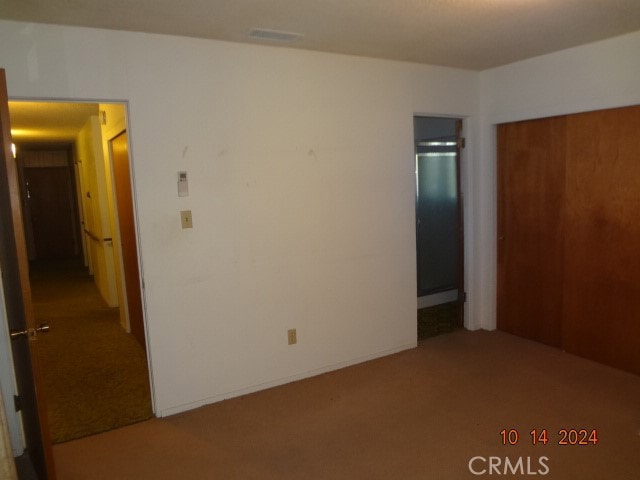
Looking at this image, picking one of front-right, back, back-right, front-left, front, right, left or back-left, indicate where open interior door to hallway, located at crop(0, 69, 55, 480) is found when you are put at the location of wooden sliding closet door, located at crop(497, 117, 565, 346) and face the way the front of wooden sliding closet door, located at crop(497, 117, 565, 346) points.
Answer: front

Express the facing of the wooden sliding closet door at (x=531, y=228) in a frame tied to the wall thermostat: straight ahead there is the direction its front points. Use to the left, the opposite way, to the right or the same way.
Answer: to the right

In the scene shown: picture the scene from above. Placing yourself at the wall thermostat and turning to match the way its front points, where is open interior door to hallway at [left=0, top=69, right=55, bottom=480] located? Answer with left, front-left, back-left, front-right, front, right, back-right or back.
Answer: front-right

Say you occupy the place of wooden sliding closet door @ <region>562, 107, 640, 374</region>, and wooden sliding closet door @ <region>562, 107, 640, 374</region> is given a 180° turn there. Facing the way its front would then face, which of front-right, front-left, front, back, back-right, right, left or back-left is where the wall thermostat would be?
back

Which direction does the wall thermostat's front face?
toward the camera

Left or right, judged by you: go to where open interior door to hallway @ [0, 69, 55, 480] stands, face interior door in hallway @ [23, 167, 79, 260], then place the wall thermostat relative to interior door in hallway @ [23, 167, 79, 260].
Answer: right

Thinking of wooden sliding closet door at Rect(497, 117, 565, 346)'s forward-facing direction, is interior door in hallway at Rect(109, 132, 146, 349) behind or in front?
in front

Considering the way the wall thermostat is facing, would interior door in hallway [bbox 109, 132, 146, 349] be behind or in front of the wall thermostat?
behind

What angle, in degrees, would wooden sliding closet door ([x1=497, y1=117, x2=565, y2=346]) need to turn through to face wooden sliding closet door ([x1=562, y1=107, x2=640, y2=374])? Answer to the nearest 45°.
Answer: approximately 90° to its left

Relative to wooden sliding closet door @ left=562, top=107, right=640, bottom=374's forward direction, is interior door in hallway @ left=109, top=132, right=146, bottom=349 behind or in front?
in front

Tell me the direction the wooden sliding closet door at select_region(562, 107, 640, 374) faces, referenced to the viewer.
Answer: facing the viewer and to the left of the viewer

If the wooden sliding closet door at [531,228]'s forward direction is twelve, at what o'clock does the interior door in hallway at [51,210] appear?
The interior door in hallway is roughly at 2 o'clock from the wooden sliding closet door.
